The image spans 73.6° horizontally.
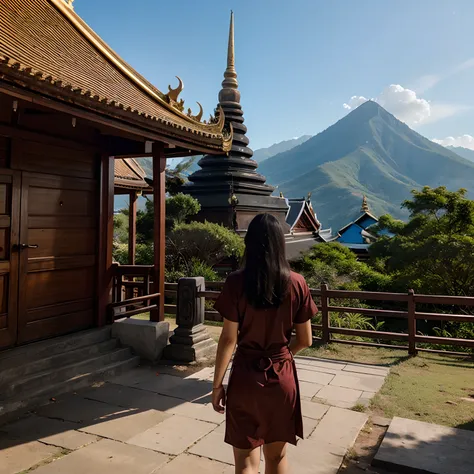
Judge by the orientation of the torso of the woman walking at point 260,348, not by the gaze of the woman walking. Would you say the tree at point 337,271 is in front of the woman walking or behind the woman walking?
in front

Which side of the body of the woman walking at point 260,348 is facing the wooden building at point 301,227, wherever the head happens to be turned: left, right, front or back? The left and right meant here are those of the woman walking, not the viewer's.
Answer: front

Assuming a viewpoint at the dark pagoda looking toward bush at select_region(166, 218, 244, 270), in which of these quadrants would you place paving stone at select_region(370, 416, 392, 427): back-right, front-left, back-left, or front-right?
front-left

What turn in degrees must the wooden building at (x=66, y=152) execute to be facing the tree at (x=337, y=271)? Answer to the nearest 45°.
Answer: approximately 90° to its left

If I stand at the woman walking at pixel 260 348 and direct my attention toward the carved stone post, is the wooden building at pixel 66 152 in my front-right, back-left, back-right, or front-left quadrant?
front-left

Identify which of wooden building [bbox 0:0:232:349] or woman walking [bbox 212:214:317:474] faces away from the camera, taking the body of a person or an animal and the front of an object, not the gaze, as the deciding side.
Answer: the woman walking

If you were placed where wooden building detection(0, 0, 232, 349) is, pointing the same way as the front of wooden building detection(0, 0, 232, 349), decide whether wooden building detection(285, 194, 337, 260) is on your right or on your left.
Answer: on your left

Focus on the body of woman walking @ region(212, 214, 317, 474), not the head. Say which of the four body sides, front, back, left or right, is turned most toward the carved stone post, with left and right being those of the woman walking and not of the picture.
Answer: front

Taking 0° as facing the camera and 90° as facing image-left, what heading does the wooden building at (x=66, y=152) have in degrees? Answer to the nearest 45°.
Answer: approximately 315°

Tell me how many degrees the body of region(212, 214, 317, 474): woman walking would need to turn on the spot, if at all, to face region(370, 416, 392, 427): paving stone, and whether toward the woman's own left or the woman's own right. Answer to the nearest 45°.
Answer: approximately 45° to the woman's own right

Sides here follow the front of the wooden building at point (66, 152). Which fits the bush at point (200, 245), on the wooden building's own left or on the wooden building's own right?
on the wooden building's own left

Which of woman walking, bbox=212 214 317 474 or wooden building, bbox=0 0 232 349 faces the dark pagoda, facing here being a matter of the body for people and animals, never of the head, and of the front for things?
the woman walking

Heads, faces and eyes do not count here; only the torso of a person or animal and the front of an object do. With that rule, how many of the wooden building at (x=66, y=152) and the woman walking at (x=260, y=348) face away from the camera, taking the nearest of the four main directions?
1

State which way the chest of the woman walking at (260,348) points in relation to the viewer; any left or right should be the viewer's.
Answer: facing away from the viewer

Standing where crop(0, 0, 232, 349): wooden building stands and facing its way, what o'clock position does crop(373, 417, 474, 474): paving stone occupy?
The paving stone is roughly at 12 o'clock from the wooden building.

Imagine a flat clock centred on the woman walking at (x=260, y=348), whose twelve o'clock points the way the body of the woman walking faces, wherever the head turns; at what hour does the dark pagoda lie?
The dark pagoda is roughly at 12 o'clock from the woman walking.

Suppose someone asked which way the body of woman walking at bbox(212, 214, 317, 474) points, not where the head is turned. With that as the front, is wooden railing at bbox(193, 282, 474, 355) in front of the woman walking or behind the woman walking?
in front
